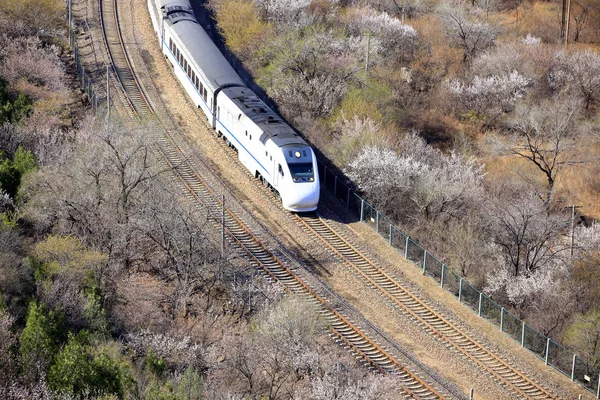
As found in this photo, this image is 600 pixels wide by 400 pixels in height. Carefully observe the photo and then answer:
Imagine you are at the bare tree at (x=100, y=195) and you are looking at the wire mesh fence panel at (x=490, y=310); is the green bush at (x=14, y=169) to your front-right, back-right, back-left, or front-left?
back-left

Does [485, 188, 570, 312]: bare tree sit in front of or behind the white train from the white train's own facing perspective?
in front

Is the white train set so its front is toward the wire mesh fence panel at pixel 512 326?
yes

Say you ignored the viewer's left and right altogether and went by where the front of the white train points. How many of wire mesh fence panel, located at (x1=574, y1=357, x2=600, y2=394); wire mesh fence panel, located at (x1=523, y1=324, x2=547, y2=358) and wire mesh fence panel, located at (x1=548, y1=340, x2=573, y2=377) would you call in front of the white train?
3

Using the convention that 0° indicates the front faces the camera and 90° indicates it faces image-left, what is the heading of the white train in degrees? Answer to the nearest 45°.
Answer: approximately 315°

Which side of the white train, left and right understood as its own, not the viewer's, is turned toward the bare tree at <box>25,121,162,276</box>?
right

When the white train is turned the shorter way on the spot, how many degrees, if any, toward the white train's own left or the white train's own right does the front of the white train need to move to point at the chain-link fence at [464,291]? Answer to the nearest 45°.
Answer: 0° — it already faces it

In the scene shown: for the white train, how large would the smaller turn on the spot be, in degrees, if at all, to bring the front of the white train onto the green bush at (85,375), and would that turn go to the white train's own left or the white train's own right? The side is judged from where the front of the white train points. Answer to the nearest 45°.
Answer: approximately 45° to the white train's own right

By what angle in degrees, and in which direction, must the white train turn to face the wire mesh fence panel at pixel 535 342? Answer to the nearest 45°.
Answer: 0° — it already faces it

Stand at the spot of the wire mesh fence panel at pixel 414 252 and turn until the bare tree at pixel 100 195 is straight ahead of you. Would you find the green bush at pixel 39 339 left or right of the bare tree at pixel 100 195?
left

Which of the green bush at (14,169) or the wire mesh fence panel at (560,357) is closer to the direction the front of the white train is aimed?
the wire mesh fence panel

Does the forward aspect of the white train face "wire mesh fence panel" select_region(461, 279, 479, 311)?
yes

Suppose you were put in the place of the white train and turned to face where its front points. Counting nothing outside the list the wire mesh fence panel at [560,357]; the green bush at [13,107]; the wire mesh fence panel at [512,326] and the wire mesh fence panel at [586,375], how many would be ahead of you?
3
